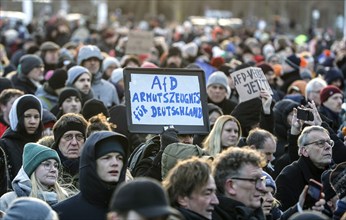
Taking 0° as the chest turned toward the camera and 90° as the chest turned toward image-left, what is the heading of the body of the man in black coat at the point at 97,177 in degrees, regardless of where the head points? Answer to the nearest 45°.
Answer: approximately 315°

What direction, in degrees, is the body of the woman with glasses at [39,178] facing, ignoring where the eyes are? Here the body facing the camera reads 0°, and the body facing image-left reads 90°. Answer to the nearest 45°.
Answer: approximately 315°

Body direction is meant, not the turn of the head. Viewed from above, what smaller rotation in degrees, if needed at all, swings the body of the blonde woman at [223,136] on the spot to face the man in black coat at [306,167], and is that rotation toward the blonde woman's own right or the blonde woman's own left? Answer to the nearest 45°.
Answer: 0° — they already face them

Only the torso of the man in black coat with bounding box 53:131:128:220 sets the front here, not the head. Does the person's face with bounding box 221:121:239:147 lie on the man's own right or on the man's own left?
on the man's own left

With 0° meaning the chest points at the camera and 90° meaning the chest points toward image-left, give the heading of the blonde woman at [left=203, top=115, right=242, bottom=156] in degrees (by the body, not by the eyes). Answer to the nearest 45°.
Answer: approximately 315°

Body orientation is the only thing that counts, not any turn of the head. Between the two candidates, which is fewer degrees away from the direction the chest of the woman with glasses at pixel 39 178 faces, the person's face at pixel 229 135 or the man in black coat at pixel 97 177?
the man in black coat

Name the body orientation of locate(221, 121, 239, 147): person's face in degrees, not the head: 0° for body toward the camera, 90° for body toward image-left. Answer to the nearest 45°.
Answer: approximately 315°
